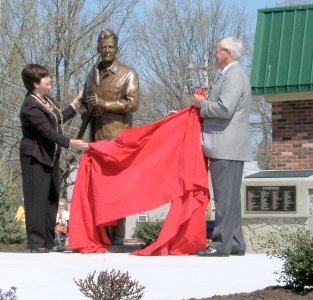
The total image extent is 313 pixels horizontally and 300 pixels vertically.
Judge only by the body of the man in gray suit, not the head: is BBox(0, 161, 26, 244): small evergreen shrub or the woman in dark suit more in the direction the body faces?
the woman in dark suit

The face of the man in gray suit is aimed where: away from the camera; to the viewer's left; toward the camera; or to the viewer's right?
to the viewer's left

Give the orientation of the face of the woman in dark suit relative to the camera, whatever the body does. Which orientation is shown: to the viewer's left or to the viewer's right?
to the viewer's right

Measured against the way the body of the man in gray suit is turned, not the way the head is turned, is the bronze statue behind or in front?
in front

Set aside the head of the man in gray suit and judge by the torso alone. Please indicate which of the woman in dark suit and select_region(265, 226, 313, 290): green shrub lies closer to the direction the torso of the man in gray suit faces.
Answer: the woman in dark suit

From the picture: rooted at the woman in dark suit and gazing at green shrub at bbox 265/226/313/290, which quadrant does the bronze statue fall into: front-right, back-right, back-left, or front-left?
front-left

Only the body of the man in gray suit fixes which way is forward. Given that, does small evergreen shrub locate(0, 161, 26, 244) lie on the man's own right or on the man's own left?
on the man's own right

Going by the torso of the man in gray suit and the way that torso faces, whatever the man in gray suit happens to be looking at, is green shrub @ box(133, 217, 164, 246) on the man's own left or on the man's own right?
on the man's own right

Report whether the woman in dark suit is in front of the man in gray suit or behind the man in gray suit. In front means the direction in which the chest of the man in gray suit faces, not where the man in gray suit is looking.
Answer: in front

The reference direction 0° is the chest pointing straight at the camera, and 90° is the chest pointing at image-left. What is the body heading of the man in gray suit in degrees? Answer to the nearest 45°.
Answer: approximately 90°

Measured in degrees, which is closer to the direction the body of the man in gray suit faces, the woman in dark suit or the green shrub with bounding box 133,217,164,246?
the woman in dark suit

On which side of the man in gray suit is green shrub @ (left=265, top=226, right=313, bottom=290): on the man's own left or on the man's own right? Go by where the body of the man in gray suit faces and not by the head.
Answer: on the man's own left
